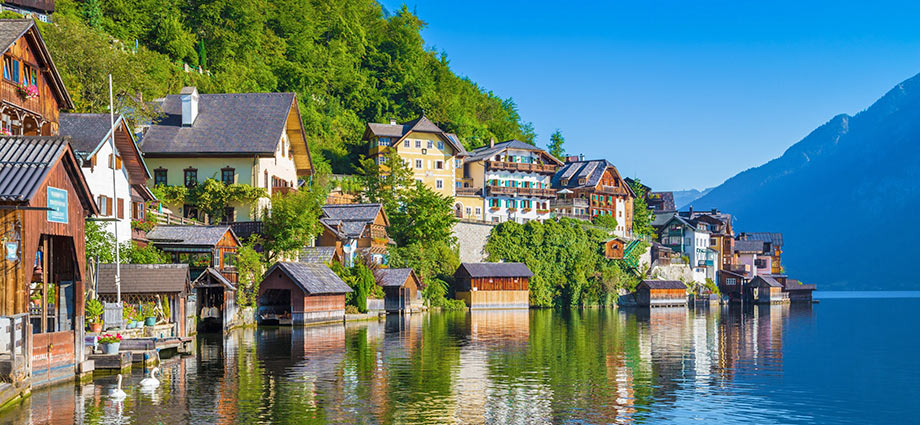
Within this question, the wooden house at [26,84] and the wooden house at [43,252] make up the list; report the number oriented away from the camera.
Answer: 0

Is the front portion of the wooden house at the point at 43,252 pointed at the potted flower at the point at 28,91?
no

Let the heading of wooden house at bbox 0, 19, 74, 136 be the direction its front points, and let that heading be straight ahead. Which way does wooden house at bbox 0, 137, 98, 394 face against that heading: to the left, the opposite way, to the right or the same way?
the same way

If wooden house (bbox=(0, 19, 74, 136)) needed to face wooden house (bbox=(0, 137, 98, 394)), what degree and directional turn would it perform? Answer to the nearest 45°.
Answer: approximately 45° to its right

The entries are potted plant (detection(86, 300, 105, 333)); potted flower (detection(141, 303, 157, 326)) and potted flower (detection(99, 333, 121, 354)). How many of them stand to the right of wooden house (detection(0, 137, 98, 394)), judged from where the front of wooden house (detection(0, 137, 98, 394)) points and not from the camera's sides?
0

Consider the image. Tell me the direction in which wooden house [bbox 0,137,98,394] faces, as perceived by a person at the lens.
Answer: facing the viewer and to the right of the viewer

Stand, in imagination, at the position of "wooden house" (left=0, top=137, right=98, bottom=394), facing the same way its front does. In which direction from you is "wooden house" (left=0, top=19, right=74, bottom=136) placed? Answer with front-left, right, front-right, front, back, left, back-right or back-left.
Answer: back-left
